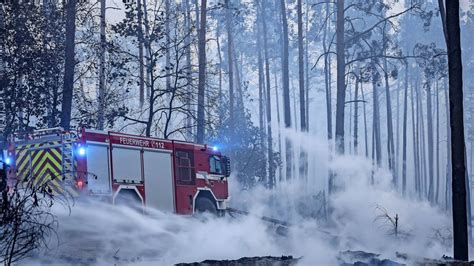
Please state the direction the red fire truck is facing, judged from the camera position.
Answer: facing away from the viewer and to the right of the viewer
